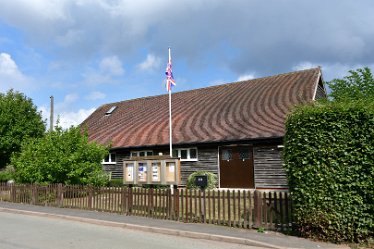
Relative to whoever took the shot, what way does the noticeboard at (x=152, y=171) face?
facing the viewer

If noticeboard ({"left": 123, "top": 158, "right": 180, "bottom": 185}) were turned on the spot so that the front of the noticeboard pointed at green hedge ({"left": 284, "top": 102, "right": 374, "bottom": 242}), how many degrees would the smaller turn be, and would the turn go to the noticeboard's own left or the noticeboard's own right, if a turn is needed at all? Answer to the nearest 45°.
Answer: approximately 45° to the noticeboard's own left

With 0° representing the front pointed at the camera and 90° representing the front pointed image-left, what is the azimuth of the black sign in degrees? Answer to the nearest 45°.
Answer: approximately 0°

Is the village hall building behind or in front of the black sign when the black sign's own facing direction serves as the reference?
behind

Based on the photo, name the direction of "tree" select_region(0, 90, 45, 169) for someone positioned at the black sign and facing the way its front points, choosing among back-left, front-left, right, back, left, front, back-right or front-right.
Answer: back-right

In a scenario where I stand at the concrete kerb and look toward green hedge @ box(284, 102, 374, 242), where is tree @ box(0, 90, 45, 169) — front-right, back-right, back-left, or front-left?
back-left

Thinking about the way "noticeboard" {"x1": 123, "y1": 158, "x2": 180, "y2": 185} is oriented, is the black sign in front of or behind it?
in front

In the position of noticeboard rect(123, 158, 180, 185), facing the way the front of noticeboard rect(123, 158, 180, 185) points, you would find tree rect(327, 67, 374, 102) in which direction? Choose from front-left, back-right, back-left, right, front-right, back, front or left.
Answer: back-left

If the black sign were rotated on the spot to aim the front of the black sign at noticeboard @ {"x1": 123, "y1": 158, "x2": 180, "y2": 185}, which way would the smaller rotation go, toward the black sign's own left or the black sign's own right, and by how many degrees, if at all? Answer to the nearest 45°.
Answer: approximately 135° to the black sign's own right

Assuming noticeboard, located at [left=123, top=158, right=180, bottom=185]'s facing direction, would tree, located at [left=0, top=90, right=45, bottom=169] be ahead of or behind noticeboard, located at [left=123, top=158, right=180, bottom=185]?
behind

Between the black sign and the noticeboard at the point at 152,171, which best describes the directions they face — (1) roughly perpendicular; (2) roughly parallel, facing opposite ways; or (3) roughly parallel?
roughly parallel

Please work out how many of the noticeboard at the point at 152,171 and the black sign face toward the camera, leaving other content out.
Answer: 2

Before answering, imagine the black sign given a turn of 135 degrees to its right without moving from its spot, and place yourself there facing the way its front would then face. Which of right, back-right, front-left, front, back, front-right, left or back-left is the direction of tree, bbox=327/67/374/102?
right
